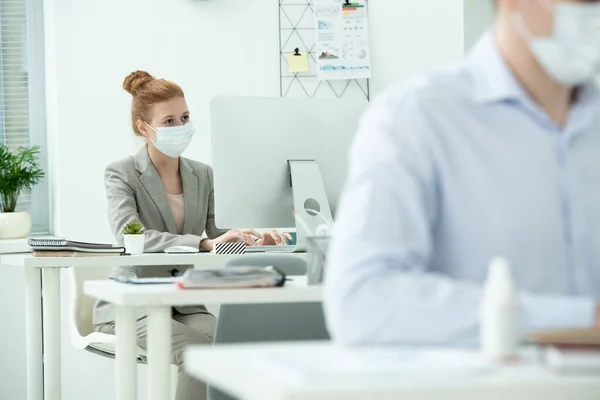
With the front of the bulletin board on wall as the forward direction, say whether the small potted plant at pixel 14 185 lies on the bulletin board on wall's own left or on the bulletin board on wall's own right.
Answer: on the bulletin board on wall's own right

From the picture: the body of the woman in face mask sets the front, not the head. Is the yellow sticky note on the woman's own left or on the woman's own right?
on the woman's own left

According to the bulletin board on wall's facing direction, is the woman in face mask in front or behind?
in front

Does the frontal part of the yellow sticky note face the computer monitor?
yes

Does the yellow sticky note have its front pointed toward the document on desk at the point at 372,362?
yes

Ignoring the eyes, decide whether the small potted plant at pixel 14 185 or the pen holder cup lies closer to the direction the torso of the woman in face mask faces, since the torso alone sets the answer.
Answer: the pen holder cup

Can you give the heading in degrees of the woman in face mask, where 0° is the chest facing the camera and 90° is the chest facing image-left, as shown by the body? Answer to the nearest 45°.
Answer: approximately 315°

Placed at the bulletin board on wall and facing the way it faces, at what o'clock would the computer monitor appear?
The computer monitor is roughly at 12 o'clock from the bulletin board on wall.

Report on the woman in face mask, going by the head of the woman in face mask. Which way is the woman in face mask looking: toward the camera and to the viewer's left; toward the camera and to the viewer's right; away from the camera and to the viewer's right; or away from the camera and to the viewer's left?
toward the camera and to the viewer's right

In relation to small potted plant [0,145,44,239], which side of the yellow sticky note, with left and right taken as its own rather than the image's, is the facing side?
right
